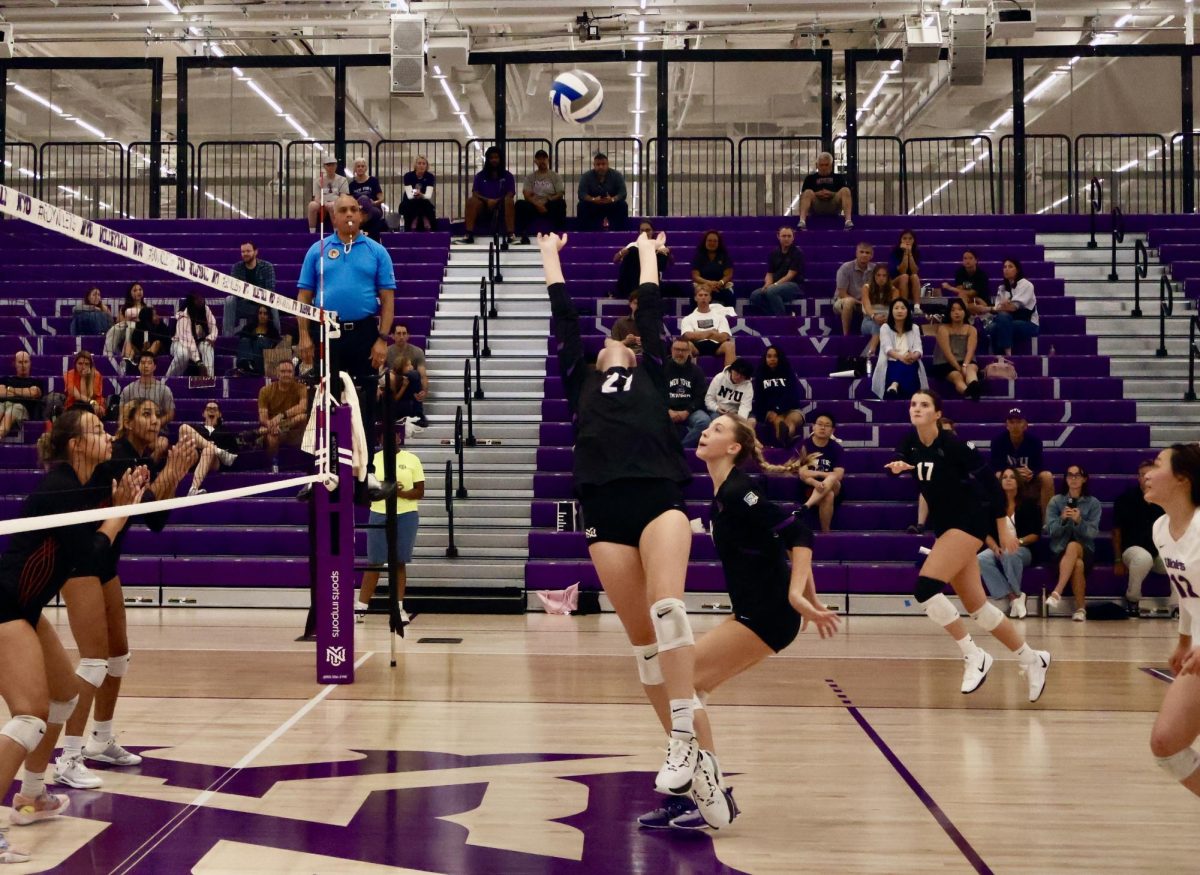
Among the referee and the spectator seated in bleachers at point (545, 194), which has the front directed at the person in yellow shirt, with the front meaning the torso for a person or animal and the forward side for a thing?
the spectator seated in bleachers

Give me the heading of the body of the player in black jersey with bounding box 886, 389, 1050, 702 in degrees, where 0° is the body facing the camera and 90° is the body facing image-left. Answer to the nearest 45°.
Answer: approximately 45°

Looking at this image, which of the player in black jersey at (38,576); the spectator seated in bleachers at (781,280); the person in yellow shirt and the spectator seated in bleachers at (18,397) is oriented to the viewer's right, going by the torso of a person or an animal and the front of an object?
the player in black jersey

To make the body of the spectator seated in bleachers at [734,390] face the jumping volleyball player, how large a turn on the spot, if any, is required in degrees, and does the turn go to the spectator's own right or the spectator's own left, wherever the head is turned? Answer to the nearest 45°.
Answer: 0° — they already face them

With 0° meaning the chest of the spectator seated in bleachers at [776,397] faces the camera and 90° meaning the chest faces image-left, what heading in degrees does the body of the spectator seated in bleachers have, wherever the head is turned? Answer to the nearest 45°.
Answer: approximately 0°

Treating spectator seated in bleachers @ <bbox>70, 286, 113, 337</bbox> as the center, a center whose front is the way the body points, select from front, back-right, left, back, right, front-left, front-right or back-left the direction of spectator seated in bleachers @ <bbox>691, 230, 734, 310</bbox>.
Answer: back-left

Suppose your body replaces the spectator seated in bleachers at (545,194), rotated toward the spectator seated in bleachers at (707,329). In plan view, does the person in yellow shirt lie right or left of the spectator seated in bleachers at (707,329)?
right

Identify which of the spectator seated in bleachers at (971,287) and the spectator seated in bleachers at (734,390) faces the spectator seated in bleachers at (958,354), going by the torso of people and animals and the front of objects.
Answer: the spectator seated in bleachers at (971,287)

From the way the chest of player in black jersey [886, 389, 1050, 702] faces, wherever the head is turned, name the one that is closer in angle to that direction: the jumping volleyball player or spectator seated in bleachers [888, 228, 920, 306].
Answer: the jumping volleyball player

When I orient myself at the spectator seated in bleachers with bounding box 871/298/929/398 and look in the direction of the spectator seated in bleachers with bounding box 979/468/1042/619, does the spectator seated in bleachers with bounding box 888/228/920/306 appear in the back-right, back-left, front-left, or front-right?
back-left

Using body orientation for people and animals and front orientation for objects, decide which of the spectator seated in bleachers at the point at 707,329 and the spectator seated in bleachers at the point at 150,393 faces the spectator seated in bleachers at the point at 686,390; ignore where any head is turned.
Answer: the spectator seated in bleachers at the point at 707,329

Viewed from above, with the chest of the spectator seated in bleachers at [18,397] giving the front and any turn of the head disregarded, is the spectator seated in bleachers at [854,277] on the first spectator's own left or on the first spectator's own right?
on the first spectator's own left
